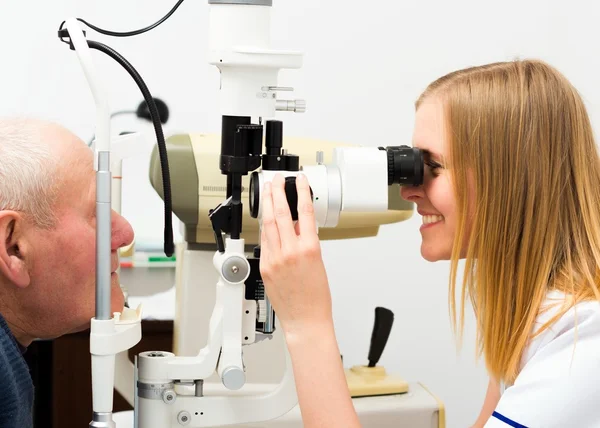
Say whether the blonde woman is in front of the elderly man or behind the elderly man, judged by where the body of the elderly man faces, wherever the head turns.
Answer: in front

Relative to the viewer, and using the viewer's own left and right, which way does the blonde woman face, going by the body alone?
facing to the left of the viewer

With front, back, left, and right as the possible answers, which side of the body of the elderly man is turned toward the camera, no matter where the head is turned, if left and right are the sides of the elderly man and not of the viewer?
right

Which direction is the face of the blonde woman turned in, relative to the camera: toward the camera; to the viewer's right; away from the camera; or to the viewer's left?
to the viewer's left

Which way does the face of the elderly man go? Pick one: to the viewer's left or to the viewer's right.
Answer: to the viewer's right

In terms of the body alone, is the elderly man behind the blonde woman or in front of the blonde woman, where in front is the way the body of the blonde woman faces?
in front
